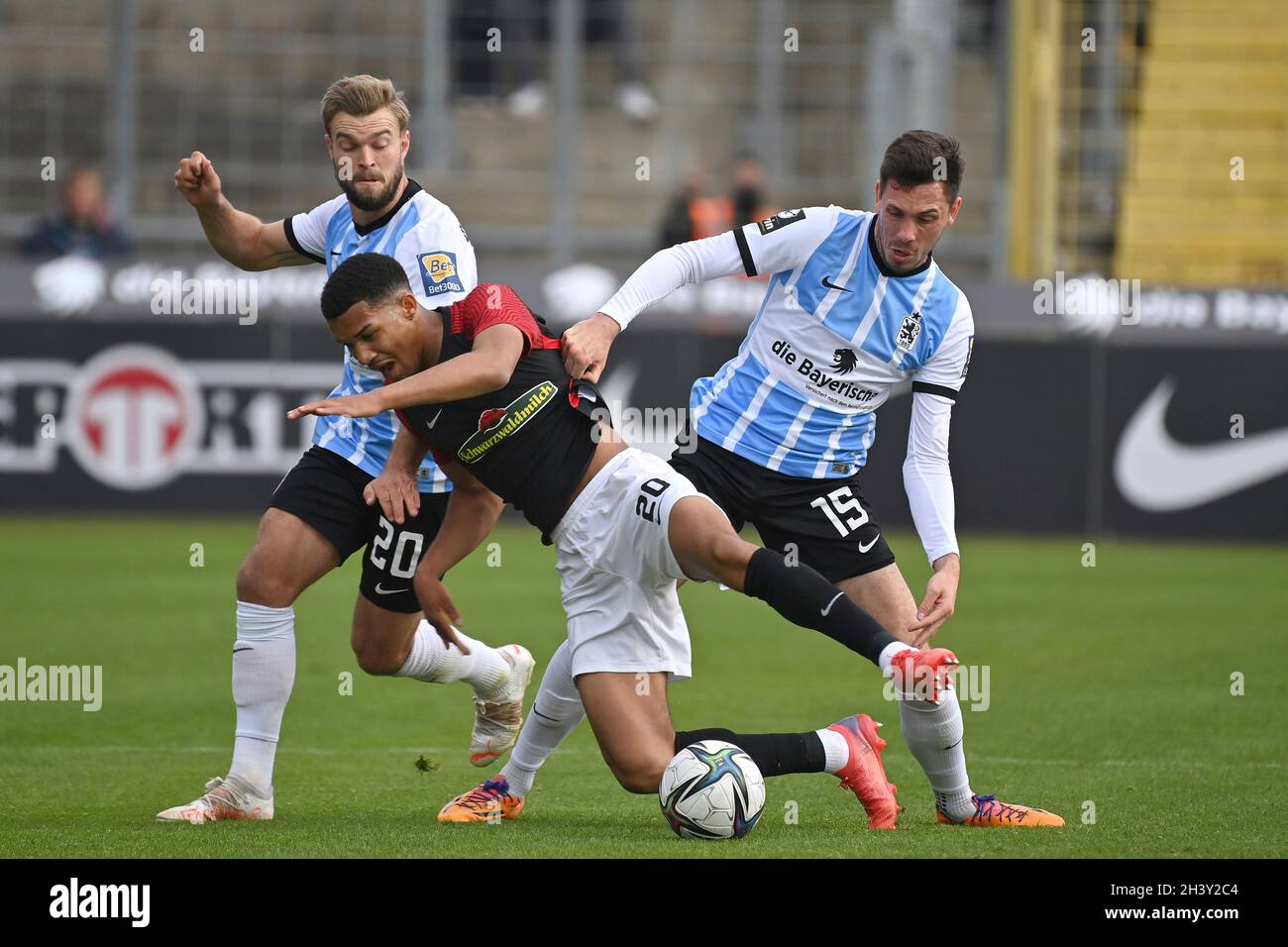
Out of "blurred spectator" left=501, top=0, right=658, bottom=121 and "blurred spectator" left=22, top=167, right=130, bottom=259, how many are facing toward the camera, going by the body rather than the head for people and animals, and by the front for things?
2

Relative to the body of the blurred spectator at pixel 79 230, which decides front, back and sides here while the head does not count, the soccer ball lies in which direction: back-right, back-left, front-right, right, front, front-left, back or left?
front

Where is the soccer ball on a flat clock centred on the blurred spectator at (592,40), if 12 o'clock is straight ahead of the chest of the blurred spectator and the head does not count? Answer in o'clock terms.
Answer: The soccer ball is roughly at 12 o'clock from the blurred spectator.

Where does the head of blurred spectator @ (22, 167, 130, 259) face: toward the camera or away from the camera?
toward the camera

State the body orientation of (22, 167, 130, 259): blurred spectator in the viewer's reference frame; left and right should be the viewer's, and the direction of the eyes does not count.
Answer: facing the viewer

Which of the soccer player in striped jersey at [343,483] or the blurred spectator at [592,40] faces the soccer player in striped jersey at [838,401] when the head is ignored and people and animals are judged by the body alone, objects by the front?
the blurred spectator

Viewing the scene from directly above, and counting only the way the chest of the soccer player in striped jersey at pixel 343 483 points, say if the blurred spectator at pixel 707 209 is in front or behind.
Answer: behind

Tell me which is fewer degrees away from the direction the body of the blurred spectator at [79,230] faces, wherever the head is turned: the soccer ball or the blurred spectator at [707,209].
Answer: the soccer ball

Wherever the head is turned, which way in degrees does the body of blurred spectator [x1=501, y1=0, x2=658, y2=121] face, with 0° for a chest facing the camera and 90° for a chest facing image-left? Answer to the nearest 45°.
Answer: approximately 0°

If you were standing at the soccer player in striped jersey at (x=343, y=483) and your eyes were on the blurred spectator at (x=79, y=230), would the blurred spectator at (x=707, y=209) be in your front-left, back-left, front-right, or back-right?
front-right

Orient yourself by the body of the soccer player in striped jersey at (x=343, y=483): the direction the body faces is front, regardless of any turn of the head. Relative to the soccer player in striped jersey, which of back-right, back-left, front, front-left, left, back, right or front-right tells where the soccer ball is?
left

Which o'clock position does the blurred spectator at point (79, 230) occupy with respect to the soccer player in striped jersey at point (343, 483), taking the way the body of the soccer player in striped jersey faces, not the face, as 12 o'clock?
The blurred spectator is roughly at 4 o'clock from the soccer player in striped jersey.

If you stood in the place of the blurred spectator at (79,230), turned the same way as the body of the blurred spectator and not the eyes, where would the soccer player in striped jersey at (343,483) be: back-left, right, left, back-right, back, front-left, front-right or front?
front

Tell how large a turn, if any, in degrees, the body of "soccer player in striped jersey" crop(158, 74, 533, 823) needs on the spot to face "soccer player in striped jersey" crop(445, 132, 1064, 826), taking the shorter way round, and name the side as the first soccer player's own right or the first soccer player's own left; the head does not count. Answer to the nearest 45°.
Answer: approximately 135° to the first soccer player's own left
